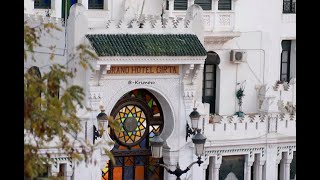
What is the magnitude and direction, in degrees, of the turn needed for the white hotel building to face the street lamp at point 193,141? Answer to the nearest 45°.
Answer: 0° — it already faces it

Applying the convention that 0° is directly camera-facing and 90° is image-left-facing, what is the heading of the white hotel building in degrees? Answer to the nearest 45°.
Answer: approximately 0°
